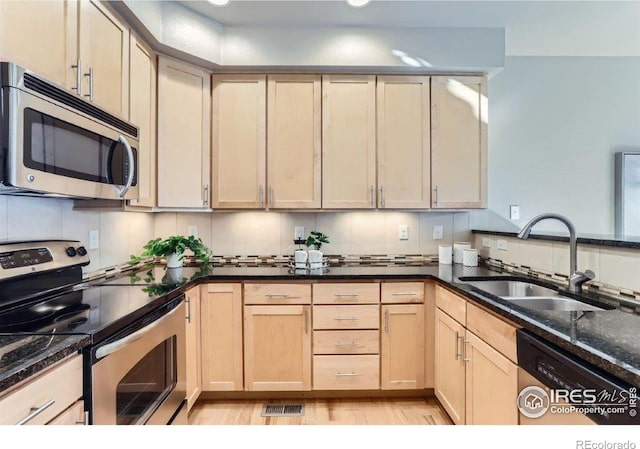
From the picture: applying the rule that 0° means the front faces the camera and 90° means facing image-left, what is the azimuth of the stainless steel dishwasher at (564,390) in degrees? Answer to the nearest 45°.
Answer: approximately 45°

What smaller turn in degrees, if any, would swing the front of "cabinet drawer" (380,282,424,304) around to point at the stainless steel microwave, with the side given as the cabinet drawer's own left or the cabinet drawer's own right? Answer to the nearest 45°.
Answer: approximately 45° to the cabinet drawer's own right

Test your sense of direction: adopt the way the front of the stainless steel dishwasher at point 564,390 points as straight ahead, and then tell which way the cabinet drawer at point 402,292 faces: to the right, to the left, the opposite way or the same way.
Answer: to the left

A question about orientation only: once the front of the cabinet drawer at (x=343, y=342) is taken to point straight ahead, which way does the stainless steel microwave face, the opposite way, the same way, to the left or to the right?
to the left

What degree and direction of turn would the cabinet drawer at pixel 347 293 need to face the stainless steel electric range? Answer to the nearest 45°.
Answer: approximately 45° to its right

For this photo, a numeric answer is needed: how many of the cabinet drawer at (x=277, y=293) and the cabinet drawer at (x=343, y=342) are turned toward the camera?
2

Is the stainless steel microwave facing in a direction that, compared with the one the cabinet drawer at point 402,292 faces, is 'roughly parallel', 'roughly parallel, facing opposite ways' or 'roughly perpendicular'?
roughly perpendicular

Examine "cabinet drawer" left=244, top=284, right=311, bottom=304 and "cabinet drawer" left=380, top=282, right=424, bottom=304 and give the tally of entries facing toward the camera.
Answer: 2

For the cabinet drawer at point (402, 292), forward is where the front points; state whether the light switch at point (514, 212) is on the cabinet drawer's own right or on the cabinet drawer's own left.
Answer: on the cabinet drawer's own left

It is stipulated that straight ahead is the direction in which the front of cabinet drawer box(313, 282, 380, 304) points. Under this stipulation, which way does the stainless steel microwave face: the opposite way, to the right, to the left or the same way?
to the left

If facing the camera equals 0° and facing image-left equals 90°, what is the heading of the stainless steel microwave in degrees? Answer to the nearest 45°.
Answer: approximately 315°
